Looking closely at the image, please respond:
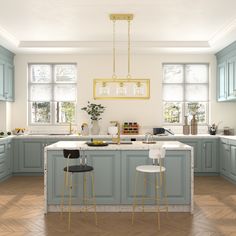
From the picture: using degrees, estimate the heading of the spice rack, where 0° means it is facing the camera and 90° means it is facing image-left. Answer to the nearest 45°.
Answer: approximately 0°

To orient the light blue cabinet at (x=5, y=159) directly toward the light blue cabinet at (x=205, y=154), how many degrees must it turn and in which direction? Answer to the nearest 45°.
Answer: approximately 45° to its left

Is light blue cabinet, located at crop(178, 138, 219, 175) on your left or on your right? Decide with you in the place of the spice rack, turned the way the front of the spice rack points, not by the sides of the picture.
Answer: on your left

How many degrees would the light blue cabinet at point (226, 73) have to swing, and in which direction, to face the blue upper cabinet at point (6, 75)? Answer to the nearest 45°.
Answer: approximately 45° to its right

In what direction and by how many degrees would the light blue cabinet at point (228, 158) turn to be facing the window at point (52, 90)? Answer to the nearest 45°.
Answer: approximately 45° to its right

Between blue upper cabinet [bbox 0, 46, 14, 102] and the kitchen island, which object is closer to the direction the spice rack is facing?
the kitchen island

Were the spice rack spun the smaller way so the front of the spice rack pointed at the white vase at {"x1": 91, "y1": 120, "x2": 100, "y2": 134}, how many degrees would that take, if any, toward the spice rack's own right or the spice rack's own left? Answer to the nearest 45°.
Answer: approximately 90° to the spice rack's own right
